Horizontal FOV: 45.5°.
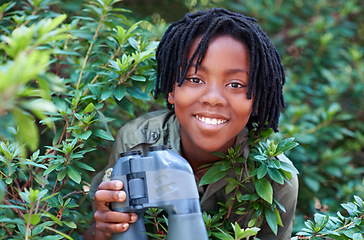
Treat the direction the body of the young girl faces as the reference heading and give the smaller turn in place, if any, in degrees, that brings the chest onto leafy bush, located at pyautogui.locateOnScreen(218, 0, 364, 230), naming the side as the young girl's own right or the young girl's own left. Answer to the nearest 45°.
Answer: approximately 135° to the young girl's own left

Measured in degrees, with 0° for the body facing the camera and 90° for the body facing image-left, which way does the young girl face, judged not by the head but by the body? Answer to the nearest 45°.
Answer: approximately 0°

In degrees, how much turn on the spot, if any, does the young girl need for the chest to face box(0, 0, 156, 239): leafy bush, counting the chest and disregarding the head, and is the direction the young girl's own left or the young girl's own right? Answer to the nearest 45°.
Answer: approximately 90° to the young girl's own right
